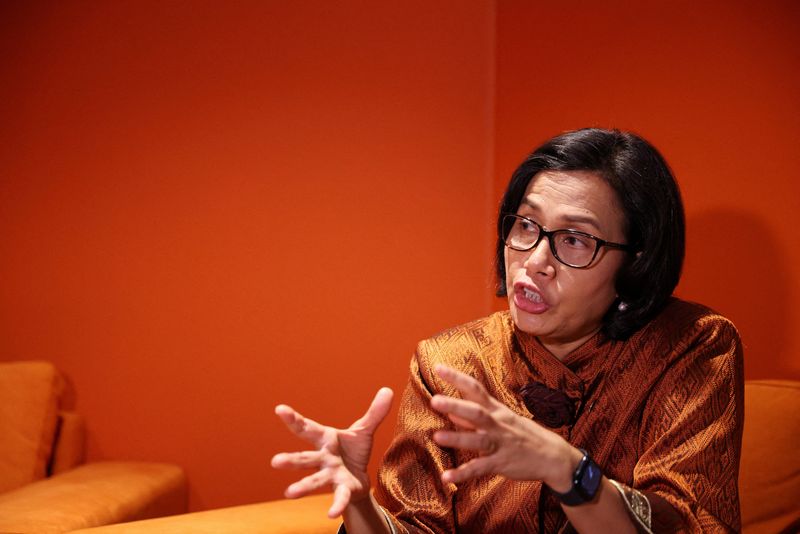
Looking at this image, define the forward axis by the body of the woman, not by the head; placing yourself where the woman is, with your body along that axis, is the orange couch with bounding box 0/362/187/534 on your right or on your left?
on your right

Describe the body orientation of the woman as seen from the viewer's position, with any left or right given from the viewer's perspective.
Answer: facing the viewer and to the left of the viewer

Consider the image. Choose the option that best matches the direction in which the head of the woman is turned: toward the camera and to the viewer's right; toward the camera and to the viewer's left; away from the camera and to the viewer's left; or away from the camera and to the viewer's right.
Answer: toward the camera and to the viewer's left
